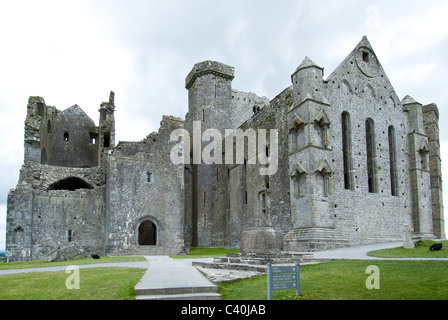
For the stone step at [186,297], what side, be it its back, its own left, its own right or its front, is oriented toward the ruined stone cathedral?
back

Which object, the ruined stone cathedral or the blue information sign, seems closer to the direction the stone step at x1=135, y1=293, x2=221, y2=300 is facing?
the blue information sign

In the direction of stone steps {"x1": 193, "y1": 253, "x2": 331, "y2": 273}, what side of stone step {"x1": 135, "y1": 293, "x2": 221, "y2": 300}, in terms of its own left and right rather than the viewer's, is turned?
back

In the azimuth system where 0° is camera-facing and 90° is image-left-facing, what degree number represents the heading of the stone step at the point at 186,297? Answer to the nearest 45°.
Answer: approximately 0°

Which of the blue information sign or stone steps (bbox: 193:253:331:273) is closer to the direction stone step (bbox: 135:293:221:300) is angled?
the blue information sign

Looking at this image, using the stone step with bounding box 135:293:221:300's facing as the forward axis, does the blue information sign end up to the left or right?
on its left
